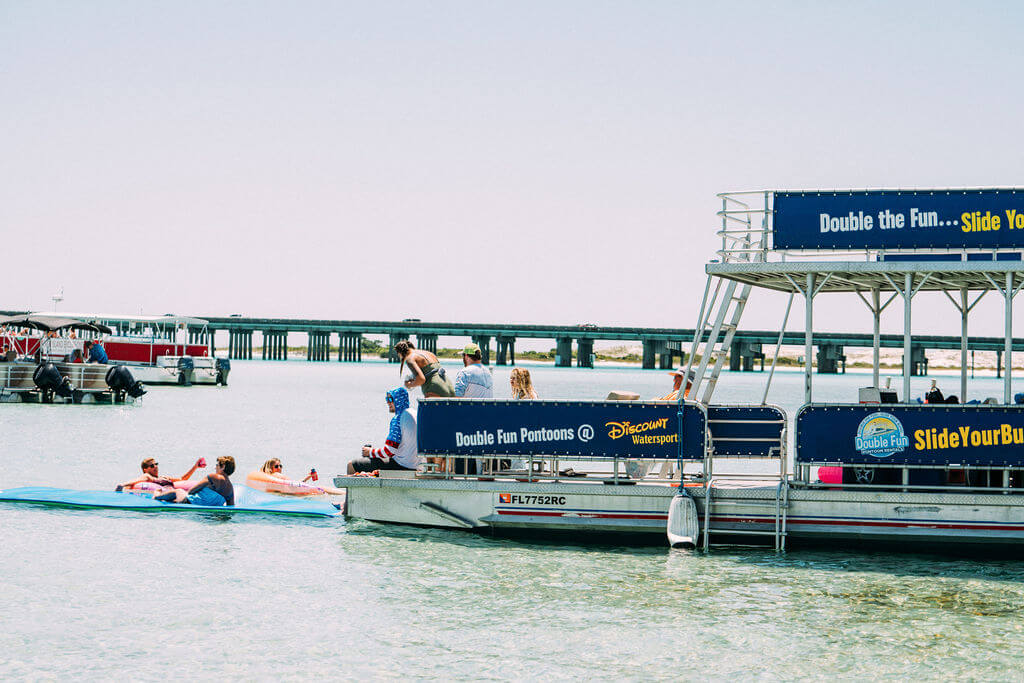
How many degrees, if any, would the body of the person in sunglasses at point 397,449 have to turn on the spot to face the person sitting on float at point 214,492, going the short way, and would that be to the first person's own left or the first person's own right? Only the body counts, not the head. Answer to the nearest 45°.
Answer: approximately 45° to the first person's own right

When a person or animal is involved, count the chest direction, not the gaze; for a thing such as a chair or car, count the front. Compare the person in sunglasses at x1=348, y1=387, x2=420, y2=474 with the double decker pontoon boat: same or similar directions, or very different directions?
same or similar directions

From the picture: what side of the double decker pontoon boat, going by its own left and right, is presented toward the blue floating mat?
front

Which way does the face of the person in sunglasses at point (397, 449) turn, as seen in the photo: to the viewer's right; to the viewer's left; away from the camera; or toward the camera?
to the viewer's left

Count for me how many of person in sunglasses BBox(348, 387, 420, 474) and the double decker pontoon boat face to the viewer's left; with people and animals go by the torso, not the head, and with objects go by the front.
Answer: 2

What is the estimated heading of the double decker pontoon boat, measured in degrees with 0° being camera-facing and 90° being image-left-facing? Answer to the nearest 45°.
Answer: approximately 90°

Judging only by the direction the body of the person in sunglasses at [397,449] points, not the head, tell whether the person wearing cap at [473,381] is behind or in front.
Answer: behind

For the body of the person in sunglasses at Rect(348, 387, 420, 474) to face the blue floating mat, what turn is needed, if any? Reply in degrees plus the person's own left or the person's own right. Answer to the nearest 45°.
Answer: approximately 45° to the person's own right

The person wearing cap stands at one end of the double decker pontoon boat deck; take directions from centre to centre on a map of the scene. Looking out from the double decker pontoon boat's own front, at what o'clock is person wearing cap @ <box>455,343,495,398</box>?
The person wearing cap is roughly at 12 o'clock from the double decker pontoon boat.

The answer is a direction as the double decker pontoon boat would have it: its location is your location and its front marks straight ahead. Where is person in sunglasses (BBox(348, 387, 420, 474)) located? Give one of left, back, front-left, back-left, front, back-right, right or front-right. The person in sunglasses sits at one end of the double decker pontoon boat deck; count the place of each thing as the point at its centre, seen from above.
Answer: front

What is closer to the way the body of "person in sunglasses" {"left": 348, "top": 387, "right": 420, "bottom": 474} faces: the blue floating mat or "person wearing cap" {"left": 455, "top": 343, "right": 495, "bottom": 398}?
the blue floating mat

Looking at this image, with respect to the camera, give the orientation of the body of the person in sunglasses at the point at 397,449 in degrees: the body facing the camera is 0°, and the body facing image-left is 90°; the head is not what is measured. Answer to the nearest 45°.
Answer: approximately 90°
